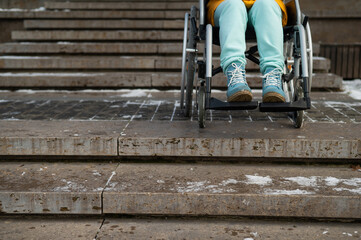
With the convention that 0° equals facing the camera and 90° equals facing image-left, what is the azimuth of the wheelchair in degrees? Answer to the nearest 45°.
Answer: approximately 0°

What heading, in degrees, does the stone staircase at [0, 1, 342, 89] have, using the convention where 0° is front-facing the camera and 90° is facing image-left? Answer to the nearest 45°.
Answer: approximately 0°

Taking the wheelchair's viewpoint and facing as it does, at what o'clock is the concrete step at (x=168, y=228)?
The concrete step is roughly at 1 o'clock from the wheelchair.
